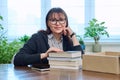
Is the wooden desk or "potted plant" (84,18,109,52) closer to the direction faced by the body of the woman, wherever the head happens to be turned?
the wooden desk

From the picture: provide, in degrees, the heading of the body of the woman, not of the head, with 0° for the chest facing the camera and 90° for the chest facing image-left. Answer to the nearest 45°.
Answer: approximately 0°

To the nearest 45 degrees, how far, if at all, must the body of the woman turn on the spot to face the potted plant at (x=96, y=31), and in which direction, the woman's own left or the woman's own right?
approximately 135° to the woman's own left

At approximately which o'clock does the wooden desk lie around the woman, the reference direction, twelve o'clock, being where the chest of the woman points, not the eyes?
The wooden desk is roughly at 12 o'clock from the woman.

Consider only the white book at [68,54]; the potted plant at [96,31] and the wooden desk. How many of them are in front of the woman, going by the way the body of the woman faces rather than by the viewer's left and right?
2

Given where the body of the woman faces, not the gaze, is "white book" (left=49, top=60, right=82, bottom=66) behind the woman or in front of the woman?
in front

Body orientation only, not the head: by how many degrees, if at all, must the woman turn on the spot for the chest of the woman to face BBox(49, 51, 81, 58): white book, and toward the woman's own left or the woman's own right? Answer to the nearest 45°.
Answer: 0° — they already face it
